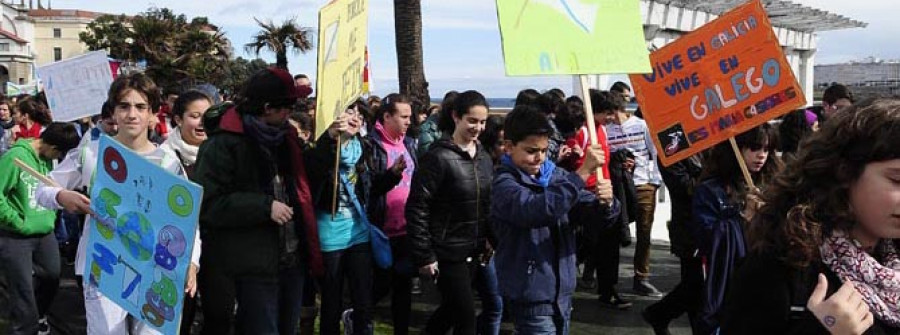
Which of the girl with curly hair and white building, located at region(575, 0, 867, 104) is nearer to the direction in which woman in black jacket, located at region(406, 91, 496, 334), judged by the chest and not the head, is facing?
the girl with curly hair

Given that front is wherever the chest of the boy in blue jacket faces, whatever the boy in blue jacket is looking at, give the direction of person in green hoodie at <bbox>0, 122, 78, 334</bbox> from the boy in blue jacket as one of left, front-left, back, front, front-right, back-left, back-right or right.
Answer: back-right

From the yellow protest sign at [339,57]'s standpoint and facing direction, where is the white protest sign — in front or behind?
behind
